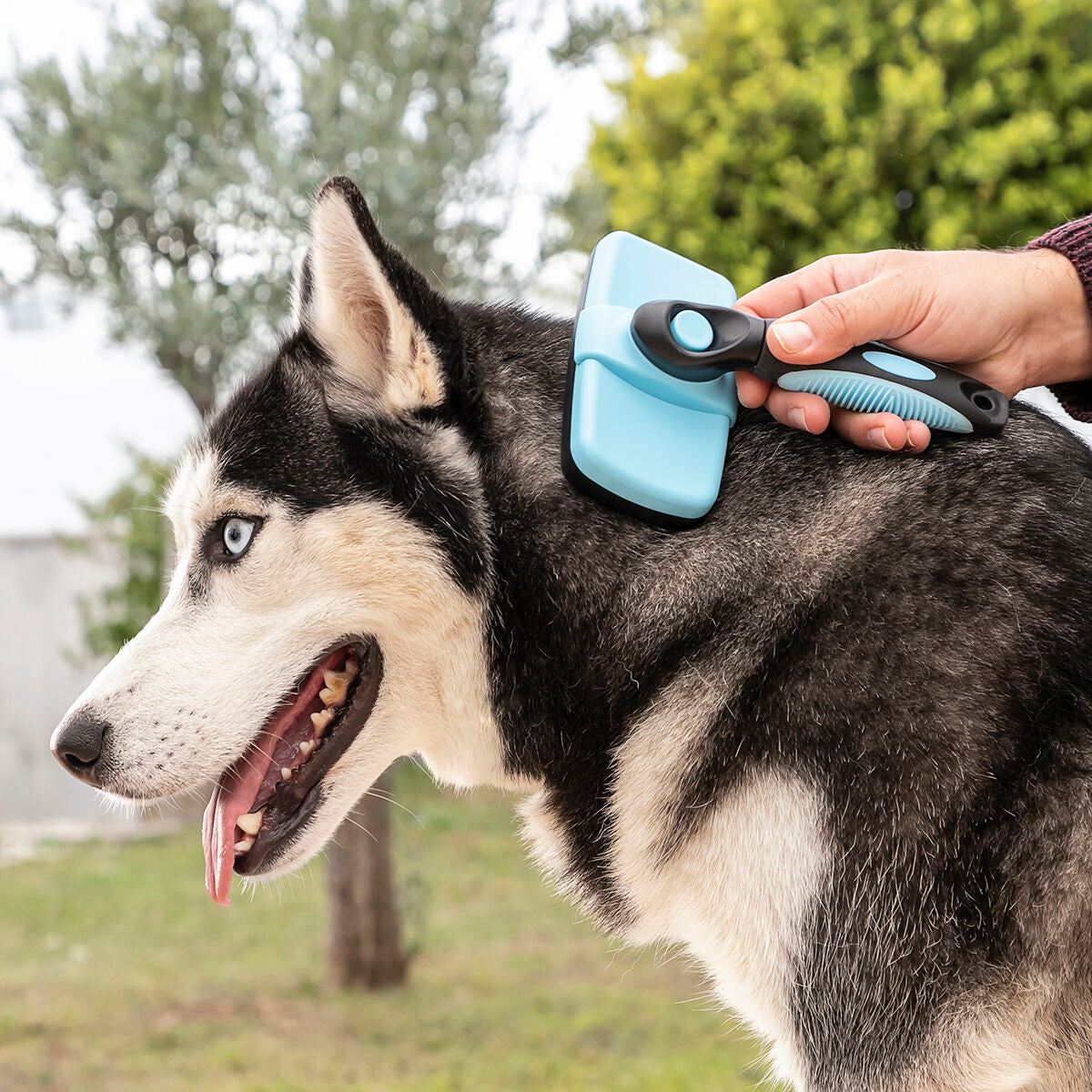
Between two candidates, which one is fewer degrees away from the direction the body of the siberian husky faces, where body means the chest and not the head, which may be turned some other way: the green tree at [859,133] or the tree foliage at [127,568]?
the tree foliage

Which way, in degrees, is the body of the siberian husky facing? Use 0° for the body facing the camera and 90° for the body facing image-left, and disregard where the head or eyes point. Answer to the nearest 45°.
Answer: approximately 90°

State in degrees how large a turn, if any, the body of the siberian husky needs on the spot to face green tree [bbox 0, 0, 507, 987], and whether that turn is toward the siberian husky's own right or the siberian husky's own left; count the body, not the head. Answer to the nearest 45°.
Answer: approximately 90° to the siberian husky's own right

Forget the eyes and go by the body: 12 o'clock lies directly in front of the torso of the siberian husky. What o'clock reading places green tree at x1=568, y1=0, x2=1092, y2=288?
The green tree is roughly at 4 o'clock from the siberian husky.

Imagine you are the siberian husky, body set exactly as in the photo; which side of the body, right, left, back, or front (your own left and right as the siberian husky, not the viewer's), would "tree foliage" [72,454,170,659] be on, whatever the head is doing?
right
